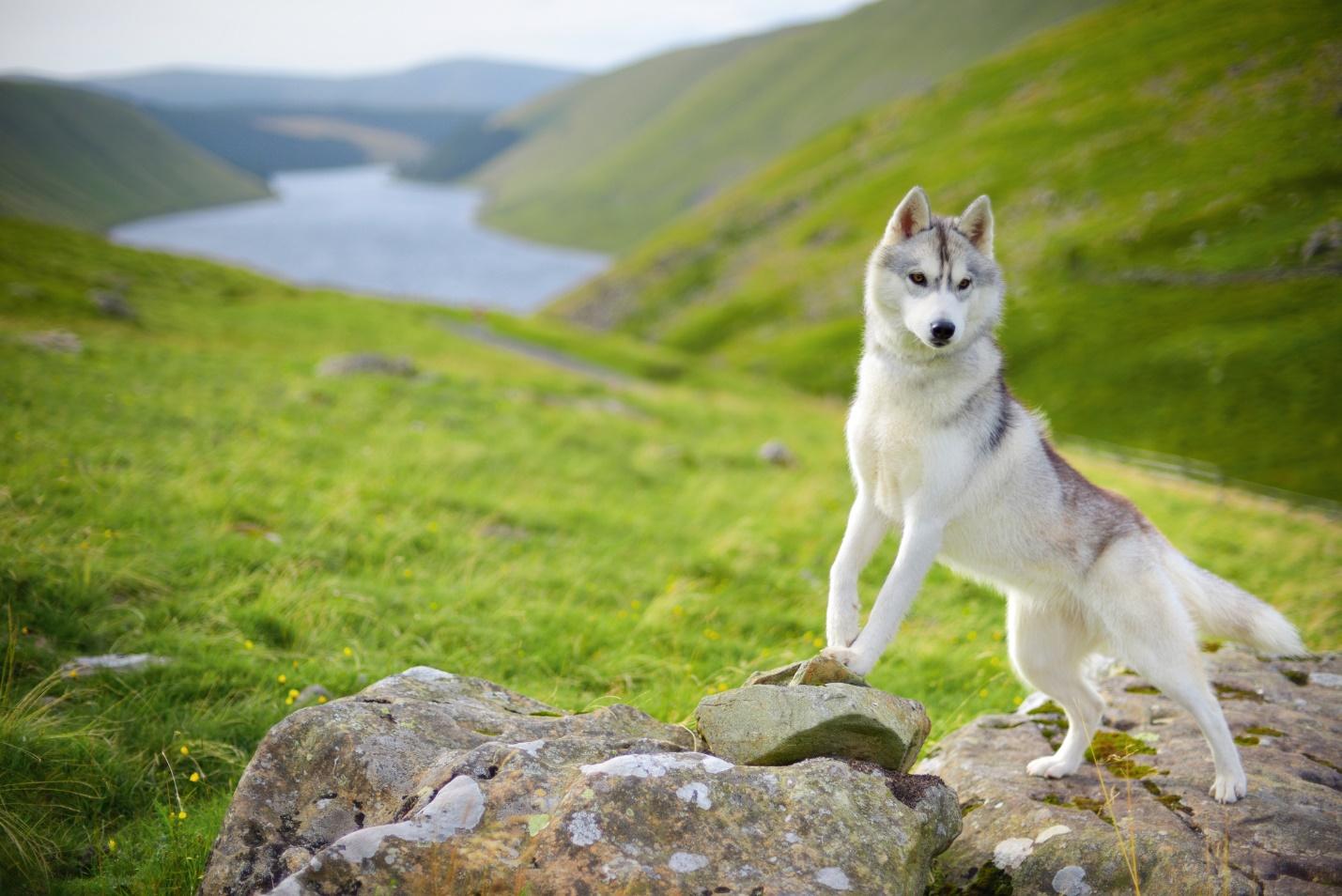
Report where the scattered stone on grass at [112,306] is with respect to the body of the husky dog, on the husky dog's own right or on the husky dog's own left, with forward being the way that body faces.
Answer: on the husky dog's own right

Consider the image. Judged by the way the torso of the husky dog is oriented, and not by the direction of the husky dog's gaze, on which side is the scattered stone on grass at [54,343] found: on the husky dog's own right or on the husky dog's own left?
on the husky dog's own right

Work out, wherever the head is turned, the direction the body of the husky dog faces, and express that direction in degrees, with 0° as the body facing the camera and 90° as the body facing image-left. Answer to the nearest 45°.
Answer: approximately 45°

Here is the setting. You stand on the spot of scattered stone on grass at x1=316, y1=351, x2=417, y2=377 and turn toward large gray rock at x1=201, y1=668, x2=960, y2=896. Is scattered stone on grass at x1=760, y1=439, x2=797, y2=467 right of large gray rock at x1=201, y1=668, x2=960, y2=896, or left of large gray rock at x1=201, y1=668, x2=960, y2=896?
left

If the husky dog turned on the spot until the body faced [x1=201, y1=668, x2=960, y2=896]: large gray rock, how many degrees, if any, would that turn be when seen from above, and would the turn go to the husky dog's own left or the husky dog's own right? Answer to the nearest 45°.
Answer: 0° — it already faces it

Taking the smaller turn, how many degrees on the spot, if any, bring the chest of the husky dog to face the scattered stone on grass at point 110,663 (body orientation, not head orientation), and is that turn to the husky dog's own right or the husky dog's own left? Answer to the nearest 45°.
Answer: approximately 45° to the husky dog's own right

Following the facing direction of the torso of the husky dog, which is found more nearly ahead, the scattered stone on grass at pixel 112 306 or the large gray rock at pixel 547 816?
the large gray rock

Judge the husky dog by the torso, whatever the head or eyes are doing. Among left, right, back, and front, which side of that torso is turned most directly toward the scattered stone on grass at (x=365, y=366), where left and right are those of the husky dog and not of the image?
right

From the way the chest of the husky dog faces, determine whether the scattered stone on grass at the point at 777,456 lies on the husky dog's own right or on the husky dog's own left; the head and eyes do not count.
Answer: on the husky dog's own right
